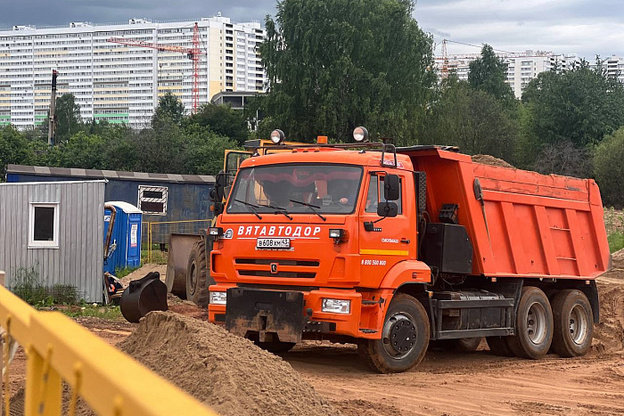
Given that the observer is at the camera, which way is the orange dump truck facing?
facing the viewer and to the left of the viewer

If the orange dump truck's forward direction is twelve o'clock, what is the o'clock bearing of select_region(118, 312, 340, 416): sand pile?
The sand pile is roughly at 11 o'clock from the orange dump truck.

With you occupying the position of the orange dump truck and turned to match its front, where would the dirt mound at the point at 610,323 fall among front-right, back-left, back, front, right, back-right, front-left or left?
back

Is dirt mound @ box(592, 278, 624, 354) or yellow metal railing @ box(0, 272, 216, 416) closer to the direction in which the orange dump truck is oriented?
the yellow metal railing

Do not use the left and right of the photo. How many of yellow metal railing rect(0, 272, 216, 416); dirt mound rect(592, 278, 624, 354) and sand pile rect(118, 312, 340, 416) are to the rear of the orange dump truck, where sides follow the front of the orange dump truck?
1

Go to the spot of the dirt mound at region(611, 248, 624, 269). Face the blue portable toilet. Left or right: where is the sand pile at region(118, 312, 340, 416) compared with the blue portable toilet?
left

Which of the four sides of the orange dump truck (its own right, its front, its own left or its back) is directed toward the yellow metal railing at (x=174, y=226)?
right

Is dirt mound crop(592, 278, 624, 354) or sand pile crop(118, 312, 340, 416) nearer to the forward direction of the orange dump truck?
the sand pile

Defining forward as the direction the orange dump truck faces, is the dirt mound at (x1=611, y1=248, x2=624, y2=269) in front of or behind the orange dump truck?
behind

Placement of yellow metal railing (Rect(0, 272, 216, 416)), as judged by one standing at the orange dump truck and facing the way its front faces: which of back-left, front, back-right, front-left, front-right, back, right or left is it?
front-left
